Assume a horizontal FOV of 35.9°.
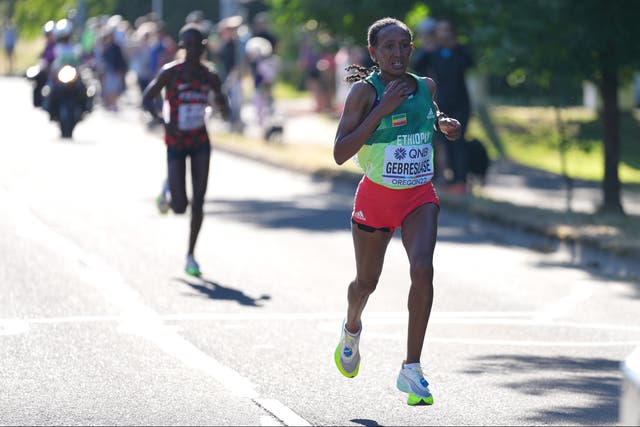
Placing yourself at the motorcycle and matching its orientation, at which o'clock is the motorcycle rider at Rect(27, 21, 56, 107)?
The motorcycle rider is roughly at 4 o'clock from the motorcycle.

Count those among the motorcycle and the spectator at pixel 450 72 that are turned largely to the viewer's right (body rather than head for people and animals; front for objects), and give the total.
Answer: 0

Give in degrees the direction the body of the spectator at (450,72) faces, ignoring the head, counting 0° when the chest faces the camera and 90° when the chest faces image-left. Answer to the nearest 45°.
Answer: approximately 45°

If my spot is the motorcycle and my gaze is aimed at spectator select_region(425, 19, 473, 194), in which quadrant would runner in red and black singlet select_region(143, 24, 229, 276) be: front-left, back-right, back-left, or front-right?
front-right

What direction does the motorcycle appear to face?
toward the camera

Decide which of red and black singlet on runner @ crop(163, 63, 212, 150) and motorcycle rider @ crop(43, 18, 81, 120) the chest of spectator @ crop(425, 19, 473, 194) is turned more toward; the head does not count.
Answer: the red and black singlet on runner

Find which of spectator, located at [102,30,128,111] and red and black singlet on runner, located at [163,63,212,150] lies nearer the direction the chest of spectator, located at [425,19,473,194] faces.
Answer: the red and black singlet on runner

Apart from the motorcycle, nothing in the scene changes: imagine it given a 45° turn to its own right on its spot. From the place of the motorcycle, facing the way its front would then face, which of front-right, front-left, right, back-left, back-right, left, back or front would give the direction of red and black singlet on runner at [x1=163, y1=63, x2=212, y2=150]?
front-left

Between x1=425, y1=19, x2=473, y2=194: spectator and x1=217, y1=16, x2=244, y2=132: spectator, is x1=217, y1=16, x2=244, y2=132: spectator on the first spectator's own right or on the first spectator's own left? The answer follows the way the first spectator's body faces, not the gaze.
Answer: on the first spectator's own right

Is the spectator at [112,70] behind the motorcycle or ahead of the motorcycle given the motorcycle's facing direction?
behind

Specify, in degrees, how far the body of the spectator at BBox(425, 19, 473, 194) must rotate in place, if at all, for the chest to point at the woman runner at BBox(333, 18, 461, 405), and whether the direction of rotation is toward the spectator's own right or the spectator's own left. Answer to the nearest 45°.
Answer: approximately 45° to the spectator's own left
